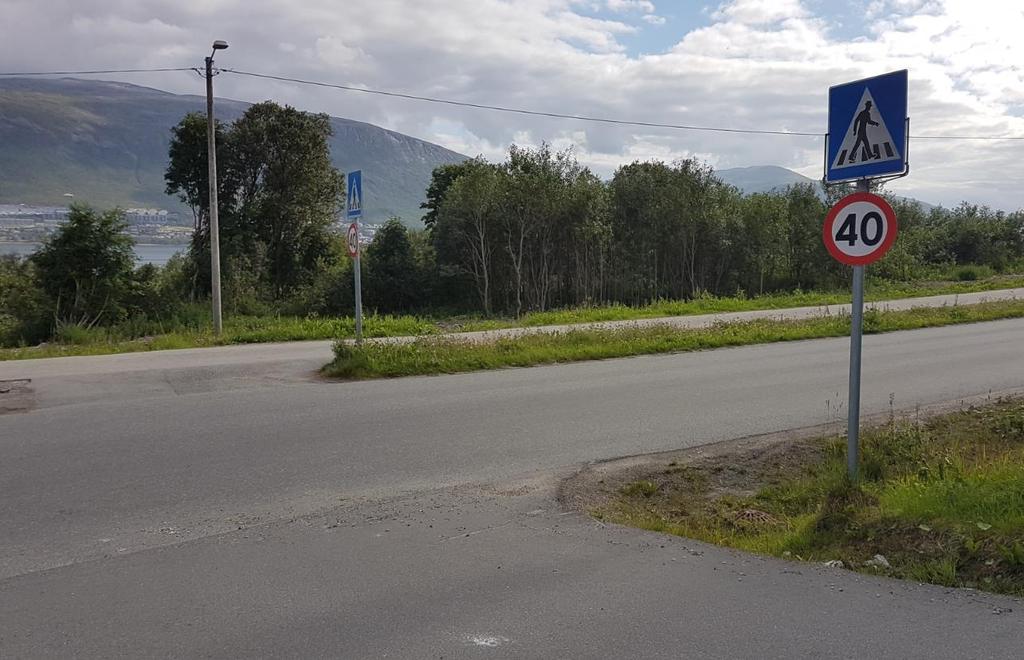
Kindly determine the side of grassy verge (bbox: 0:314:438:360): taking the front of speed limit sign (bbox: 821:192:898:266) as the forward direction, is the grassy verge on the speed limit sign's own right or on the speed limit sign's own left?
on the speed limit sign's own right

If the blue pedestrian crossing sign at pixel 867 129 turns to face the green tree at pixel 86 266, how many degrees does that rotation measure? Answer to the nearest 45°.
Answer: approximately 90° to its right

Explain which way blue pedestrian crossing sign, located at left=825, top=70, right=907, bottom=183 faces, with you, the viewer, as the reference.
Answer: facing the viewer and to the left of the viewer

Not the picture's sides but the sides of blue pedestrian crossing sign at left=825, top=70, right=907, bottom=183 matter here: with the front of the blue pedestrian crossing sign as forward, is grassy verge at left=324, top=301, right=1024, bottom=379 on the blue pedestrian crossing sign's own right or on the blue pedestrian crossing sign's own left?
on the blue pedestrian crossing sign's own right

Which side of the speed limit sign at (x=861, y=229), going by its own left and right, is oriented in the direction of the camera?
front

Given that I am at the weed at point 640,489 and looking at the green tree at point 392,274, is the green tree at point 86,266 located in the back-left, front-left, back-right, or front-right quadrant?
front-left
